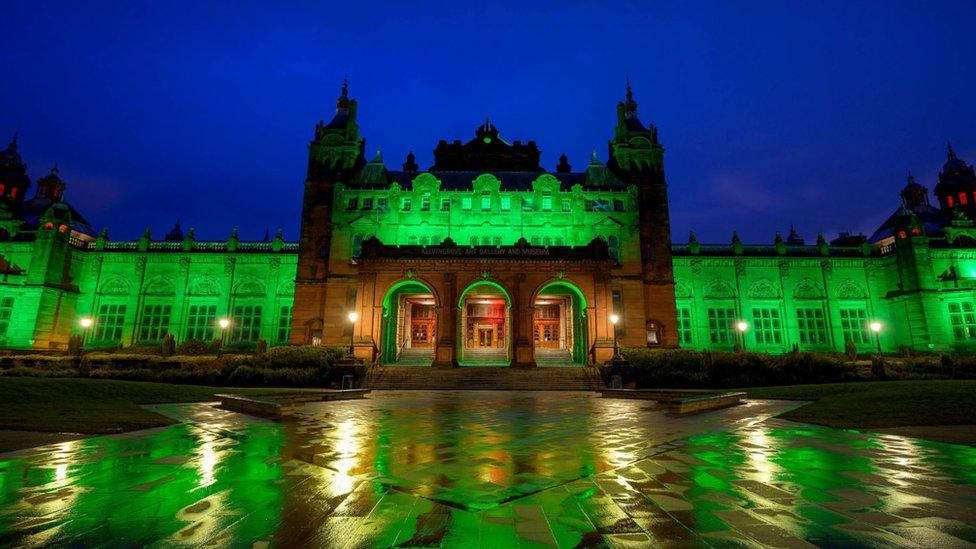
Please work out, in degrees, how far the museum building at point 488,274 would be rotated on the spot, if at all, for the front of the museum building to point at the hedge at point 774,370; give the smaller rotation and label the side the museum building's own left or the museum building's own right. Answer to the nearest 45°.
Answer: approximately 45° to the museum building's own left

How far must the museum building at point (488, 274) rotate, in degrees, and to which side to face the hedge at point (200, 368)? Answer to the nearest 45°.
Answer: approximately 45° to its right

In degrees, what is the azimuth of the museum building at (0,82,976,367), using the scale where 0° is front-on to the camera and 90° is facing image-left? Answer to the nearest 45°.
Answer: approximately 0°
